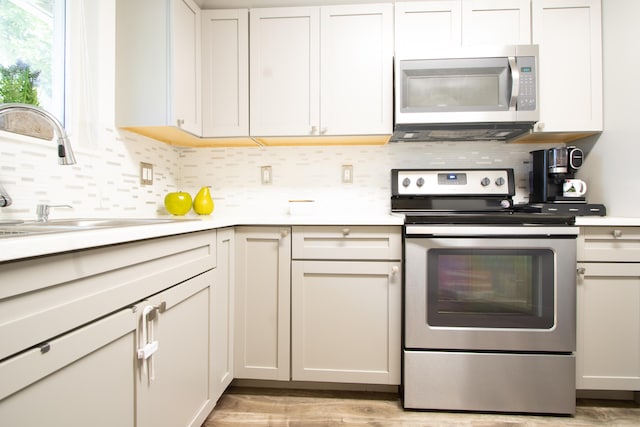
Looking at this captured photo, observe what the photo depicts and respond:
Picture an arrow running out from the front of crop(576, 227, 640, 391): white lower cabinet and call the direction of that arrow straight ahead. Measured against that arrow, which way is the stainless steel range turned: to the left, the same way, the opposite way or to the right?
the same way

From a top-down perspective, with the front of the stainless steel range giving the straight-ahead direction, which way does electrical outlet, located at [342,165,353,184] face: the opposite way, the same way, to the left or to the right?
the same way

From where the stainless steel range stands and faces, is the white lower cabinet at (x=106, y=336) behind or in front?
in front

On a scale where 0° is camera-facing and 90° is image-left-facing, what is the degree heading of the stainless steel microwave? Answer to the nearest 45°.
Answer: approximately 0°

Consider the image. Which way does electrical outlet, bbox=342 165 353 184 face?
toward the camera

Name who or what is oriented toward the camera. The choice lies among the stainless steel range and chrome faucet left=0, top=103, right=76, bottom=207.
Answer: the stainless steel range

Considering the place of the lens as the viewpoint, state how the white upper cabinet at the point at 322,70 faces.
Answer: facing the viewer

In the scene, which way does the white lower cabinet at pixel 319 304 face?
toward the camera

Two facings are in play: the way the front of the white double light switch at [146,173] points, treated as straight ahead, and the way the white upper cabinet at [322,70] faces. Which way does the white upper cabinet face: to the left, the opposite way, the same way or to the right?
to the right

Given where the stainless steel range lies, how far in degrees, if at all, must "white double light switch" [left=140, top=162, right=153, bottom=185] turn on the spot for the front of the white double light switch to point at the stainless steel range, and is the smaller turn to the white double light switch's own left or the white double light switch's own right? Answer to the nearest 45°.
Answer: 0° — it already faces it

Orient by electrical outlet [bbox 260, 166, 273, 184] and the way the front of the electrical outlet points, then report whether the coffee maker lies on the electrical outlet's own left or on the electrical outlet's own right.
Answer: on the electrical outlet's own left

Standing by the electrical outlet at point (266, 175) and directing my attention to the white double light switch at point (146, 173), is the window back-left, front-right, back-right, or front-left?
front-left

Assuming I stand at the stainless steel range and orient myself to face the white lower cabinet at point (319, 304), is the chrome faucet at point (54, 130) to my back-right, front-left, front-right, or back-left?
front-left

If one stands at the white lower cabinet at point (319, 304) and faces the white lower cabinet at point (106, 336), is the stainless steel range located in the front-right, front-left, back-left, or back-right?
back-left

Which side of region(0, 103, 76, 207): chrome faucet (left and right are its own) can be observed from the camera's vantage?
right

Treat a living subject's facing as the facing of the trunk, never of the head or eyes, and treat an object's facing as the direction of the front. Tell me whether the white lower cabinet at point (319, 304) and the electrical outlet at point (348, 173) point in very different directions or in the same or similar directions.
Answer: same or similar directions

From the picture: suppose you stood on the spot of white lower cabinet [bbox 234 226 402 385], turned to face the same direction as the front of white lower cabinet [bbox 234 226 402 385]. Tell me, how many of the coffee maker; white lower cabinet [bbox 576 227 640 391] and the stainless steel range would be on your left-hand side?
3

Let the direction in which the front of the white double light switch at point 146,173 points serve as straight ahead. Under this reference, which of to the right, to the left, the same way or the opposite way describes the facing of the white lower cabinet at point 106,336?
the same way
